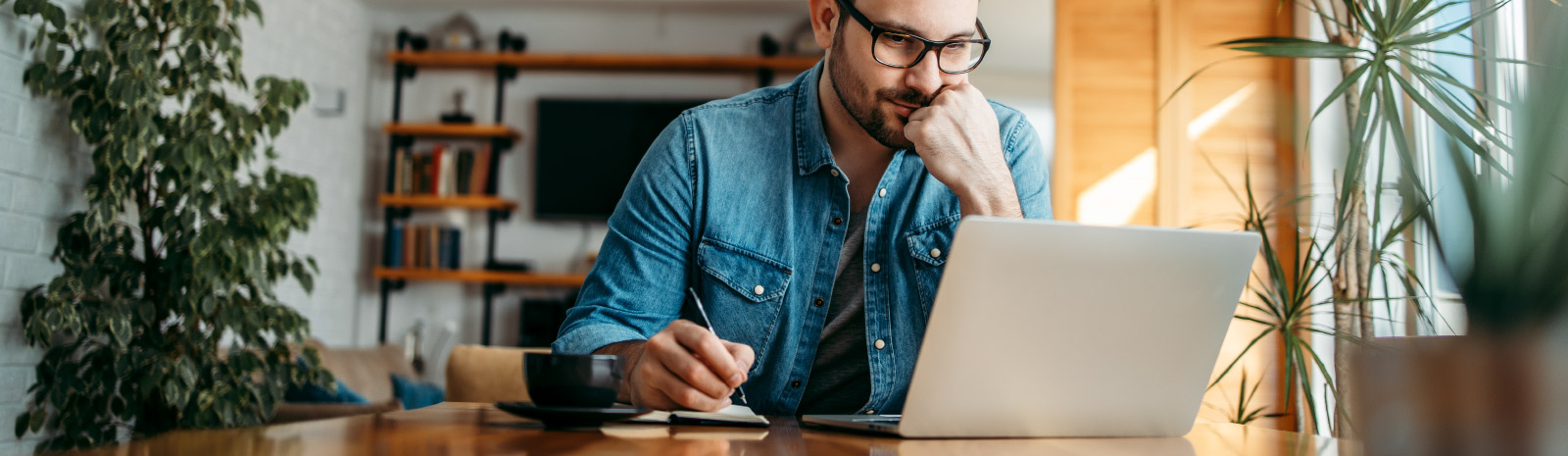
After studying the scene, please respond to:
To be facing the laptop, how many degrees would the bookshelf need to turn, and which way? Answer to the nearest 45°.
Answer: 0° — it already faces it

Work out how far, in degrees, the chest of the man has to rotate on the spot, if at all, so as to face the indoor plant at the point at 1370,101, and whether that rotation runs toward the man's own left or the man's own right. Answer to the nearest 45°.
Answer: approximately 45° to the man's own left

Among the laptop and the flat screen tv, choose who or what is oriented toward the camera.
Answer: the flat screen tv

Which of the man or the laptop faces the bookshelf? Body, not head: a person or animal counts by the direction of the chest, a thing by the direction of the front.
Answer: the laptop

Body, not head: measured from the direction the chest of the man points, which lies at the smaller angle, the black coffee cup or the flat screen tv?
the black coffee cup

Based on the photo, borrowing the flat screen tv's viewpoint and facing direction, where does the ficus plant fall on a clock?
The ficus plant is roughly at 1 o'clock from the flat screen tv.

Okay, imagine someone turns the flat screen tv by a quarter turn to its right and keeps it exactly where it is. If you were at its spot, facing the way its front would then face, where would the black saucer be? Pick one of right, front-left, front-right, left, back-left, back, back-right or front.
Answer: left

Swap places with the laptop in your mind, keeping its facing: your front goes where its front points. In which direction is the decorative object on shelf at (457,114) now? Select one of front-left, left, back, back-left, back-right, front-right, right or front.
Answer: front

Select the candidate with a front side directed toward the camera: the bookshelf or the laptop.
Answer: the bookshelf

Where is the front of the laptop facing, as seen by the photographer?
facing away from the viewer and to the left of the viewer

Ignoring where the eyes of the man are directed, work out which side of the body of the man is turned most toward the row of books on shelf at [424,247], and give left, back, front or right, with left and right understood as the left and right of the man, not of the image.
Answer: back

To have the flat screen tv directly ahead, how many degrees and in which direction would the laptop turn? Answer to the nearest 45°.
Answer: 0° — it already faces it

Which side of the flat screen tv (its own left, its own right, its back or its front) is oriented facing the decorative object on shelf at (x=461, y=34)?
right

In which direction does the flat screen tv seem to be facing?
toward the camera

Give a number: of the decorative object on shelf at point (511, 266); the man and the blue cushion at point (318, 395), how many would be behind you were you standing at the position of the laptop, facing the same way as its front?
0

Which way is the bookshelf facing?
toward the camera

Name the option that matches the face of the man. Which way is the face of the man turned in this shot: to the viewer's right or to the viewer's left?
to the viewer's right

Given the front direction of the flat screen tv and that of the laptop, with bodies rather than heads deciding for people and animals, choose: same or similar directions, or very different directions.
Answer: very different directions

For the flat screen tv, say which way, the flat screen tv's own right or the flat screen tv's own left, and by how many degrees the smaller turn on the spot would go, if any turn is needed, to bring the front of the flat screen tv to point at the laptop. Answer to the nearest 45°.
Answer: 0° — it already faces it

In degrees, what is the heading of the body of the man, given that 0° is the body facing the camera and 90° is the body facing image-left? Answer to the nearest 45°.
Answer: approximately 315°

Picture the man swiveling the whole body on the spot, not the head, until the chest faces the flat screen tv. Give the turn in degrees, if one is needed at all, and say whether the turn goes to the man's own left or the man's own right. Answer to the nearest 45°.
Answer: approximately 135° to the man's own left
